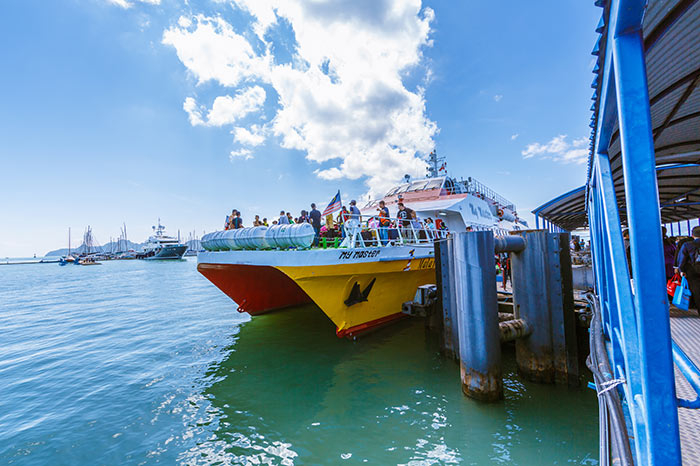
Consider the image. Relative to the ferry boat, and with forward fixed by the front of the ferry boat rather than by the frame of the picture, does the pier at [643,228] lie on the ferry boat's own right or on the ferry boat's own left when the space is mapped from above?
on the ferry boat's own left

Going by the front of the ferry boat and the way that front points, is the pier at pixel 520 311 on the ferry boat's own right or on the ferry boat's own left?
on the ferry boat's own left

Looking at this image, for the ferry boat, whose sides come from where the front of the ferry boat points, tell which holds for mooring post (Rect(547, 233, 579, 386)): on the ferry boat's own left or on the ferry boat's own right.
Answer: on the ferry boat's own left

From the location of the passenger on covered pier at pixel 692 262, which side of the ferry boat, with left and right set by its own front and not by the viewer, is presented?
left

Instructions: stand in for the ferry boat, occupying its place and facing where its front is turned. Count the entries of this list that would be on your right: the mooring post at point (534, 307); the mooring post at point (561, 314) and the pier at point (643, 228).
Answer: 0

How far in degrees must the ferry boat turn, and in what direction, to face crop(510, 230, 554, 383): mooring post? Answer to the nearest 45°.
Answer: approximately 90° to its left

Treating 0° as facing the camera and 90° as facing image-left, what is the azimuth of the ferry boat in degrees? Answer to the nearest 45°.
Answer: approximately 45°

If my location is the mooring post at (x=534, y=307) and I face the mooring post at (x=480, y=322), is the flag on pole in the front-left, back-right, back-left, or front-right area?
front-right
